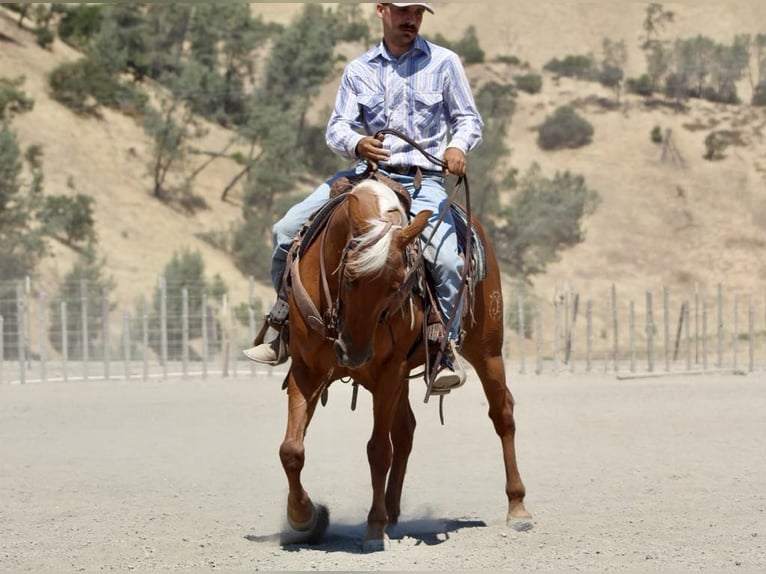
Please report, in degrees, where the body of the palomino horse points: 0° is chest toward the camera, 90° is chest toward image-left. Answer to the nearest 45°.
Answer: approximately 45°

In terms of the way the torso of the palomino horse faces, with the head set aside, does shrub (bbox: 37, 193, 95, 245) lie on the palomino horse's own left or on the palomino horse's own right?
on the palomino horse's own right

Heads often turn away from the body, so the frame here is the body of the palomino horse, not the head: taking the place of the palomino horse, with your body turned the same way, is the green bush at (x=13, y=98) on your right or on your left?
on your right

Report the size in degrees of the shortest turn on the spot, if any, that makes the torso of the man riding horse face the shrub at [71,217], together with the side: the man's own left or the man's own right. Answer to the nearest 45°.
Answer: approximately 180°

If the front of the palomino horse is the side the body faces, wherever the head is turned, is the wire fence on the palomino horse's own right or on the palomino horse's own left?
on the palomino horse's own right

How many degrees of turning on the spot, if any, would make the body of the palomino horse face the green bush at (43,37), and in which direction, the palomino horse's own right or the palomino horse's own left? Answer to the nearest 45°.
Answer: approximately 135° to the palomino horse's own right

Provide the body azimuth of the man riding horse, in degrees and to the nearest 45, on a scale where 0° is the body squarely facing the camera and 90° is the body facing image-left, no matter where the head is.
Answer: approximately 0°
